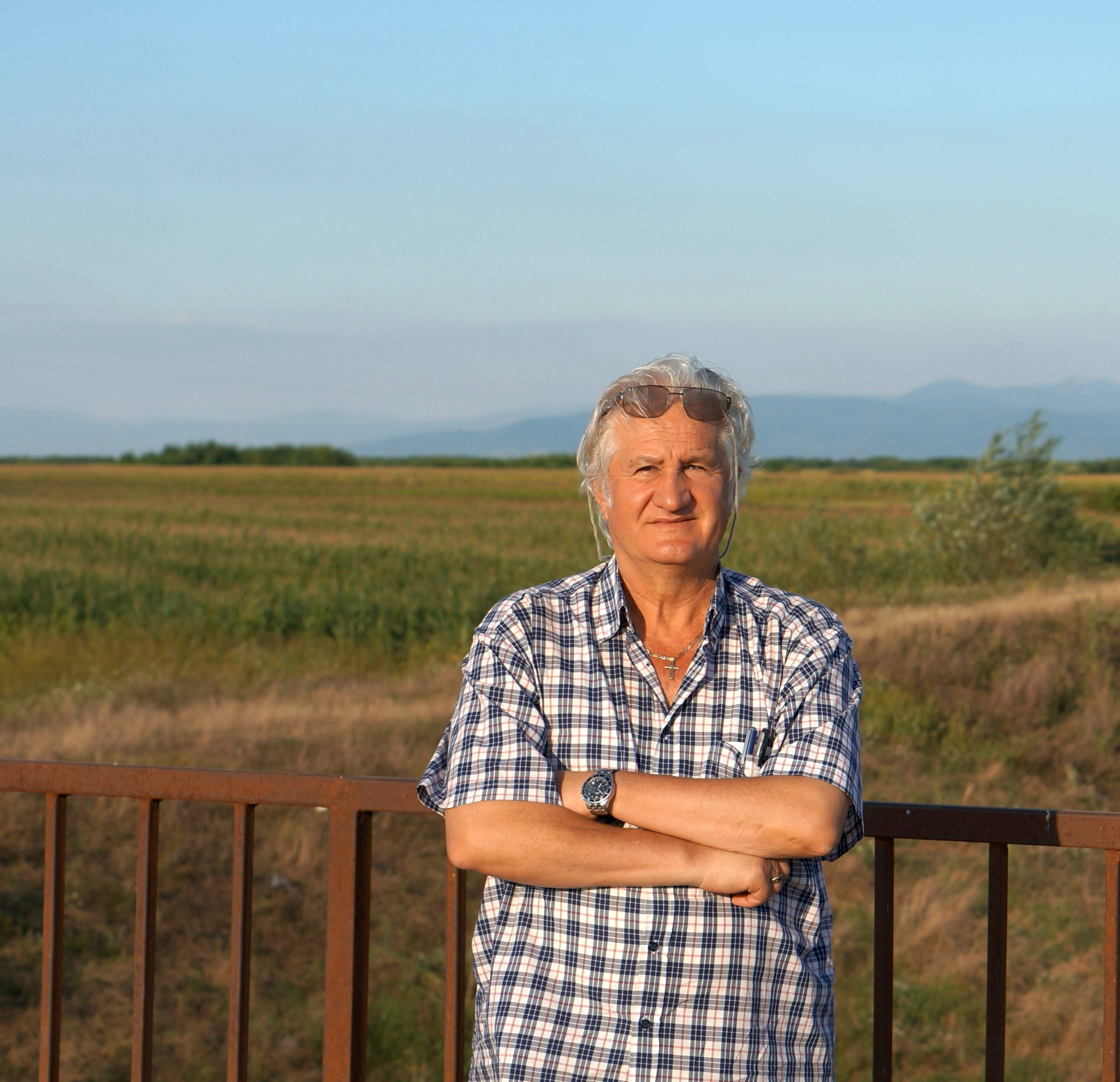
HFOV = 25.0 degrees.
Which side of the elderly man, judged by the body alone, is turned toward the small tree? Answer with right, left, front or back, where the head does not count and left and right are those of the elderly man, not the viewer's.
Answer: back

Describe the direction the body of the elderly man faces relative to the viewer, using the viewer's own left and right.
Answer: facing the viewer
